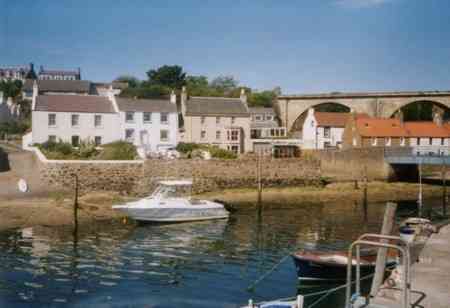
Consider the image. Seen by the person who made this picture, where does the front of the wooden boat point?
facing to the left of the viewer

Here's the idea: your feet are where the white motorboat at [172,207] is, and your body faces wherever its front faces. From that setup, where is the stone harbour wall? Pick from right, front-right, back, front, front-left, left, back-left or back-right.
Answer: right

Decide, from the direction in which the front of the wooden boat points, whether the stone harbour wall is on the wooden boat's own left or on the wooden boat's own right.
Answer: on the wooden boat's own right

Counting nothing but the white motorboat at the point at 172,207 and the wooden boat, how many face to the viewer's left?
2

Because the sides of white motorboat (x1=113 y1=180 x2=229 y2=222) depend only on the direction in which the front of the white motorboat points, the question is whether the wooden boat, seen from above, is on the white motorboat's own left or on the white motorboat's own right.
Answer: on the white motorboat's own left

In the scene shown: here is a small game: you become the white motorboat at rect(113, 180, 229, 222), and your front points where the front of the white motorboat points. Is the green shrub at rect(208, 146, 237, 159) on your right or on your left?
on your right

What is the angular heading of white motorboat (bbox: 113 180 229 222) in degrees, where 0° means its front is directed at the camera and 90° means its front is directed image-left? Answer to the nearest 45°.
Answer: approximately 90°

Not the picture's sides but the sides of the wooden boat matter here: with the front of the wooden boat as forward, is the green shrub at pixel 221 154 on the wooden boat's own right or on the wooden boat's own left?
on the wooden boat's own right

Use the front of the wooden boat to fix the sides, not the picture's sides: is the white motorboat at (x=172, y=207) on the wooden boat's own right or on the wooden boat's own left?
on the wooden boat's own right
